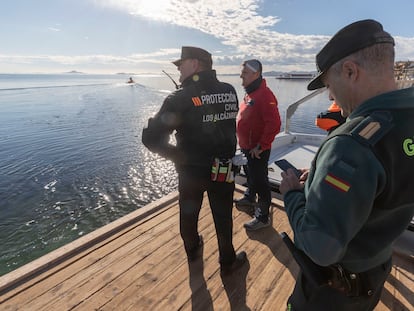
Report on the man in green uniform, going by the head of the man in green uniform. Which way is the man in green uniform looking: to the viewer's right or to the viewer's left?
to the viewer's left

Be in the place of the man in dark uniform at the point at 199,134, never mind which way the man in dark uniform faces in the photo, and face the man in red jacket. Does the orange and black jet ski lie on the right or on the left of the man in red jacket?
right

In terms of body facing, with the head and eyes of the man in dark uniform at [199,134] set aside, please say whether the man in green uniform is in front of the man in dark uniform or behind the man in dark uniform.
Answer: behind

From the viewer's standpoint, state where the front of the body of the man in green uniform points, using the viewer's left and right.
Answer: facing away from the viewer and to the left of the viewer

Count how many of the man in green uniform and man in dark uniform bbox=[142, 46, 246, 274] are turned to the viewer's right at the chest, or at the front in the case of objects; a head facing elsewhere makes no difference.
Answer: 0

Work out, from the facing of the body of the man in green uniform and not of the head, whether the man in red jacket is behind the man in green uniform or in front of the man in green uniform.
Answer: in front

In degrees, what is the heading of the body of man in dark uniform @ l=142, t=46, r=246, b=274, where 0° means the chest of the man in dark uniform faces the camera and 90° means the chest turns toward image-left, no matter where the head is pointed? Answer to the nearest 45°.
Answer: approximately 135°

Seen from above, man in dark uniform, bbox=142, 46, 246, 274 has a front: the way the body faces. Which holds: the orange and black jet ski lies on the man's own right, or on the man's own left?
on the man's own right

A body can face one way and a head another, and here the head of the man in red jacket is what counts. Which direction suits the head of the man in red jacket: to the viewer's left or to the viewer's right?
to the viewer's left

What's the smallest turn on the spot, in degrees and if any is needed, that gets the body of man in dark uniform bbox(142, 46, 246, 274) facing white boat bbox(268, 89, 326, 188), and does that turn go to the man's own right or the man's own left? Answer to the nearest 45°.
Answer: approximately 90° to the man's own right
